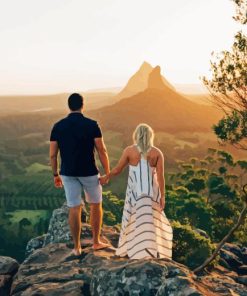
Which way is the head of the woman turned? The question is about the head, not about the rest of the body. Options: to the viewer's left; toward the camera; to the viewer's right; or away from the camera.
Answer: away from the camera

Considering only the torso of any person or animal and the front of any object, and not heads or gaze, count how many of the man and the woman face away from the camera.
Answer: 2

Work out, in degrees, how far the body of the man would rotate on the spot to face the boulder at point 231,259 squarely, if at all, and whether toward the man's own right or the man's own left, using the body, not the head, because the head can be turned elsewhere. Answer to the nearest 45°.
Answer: approximately 45° to the man's own right

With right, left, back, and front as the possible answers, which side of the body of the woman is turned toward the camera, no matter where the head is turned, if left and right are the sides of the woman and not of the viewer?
back

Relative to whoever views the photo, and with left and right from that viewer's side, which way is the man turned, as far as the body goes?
facing away from the viewer
